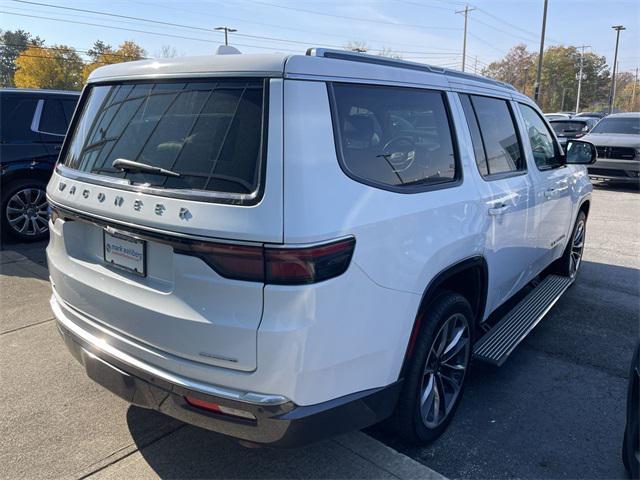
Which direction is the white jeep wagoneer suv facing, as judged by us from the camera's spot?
facing away from the viewer and to the right of the viewer

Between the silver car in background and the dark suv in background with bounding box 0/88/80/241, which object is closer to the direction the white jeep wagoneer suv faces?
the silver car in background

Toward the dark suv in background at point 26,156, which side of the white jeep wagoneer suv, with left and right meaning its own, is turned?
left

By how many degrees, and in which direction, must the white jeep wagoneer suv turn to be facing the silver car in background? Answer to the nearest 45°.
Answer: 0° — it already faces it
